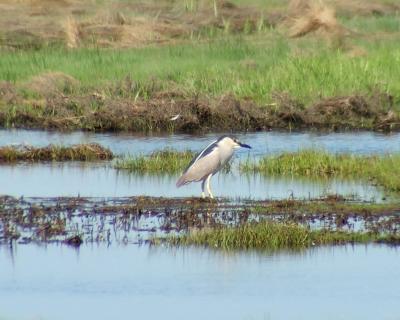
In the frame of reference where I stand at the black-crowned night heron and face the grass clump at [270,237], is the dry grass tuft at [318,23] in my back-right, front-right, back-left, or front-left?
back-left

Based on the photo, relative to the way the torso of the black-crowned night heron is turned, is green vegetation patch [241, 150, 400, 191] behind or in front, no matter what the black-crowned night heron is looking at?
in front

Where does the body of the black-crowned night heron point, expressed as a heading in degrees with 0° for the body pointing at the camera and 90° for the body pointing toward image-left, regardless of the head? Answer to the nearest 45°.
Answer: approximately 270°

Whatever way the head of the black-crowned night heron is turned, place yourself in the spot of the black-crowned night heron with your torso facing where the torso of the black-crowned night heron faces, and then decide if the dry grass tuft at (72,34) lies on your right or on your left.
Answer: on your left

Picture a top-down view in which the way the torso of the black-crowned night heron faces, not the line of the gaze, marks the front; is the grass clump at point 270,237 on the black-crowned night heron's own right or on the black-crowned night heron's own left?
on the black-crowned night heron's own right

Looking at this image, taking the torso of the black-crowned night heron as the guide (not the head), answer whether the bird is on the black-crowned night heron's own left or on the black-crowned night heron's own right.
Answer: on the black-crowned night heron's own left
